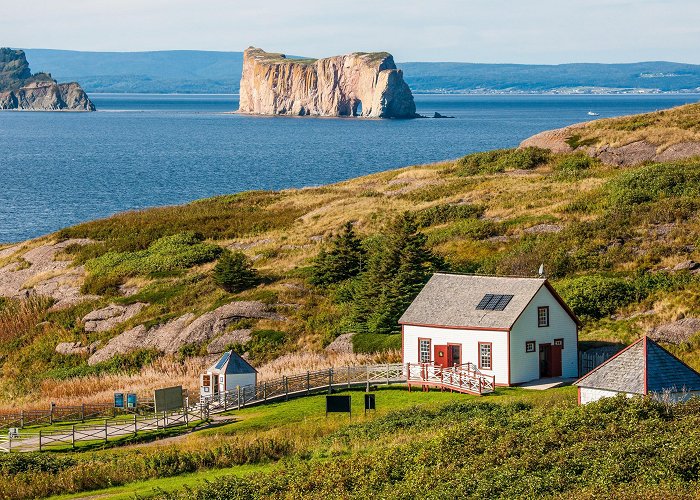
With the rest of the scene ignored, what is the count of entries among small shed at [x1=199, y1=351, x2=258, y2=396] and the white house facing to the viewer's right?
0

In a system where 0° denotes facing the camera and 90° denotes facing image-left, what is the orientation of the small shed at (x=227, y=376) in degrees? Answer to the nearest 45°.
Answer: approximately 45°

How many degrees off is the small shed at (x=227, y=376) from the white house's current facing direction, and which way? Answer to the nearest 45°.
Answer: approximately 45° to its right

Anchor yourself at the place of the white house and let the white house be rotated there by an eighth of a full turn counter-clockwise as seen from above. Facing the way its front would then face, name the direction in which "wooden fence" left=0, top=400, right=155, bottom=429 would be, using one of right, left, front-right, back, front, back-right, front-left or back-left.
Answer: right

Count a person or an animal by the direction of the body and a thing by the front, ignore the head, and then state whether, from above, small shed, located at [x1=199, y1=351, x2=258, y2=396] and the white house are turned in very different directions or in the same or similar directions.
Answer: same or similar directions

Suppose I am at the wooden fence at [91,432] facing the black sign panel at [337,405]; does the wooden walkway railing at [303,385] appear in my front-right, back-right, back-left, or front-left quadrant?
front-left

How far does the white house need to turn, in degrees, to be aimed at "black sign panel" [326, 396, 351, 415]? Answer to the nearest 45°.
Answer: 0° — it already faces it

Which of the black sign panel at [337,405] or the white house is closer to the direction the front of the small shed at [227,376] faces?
the black sign panel

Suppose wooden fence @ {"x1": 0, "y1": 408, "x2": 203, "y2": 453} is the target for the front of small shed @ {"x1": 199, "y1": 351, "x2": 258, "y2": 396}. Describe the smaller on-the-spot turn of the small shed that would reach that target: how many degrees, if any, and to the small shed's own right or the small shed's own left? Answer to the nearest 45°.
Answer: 0° — it already faces it

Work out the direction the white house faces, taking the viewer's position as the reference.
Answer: facing the viewer and to the left of the viewer

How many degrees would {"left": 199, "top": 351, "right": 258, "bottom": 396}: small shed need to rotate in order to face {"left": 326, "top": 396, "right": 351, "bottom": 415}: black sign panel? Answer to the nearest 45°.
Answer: approximately 90° to its left
